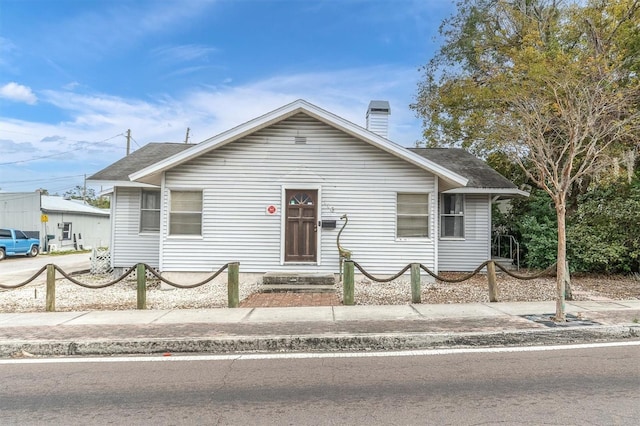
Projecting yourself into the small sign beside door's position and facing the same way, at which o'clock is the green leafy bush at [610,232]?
The green leafy bush is roughly at 9 o'clock from the small sign beside door.

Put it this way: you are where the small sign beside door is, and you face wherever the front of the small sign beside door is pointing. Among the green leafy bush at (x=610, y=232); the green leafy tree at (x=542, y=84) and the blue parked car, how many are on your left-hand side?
2

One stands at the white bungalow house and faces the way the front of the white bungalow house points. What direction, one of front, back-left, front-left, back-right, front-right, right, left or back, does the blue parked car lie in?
back-right

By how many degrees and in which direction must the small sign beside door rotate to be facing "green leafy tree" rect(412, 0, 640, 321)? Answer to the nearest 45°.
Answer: approximately 90° to its left

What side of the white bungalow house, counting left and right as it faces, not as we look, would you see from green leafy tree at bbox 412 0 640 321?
left

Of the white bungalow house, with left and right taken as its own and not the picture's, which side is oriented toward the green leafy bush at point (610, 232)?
left

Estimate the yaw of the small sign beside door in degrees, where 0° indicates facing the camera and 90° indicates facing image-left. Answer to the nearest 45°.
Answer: approximately 0°

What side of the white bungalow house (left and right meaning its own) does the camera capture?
front

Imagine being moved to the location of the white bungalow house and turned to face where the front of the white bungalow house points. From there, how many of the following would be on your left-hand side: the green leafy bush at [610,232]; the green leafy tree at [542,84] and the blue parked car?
2

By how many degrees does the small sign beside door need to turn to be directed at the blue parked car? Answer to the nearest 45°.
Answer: approximately 135° to its right
